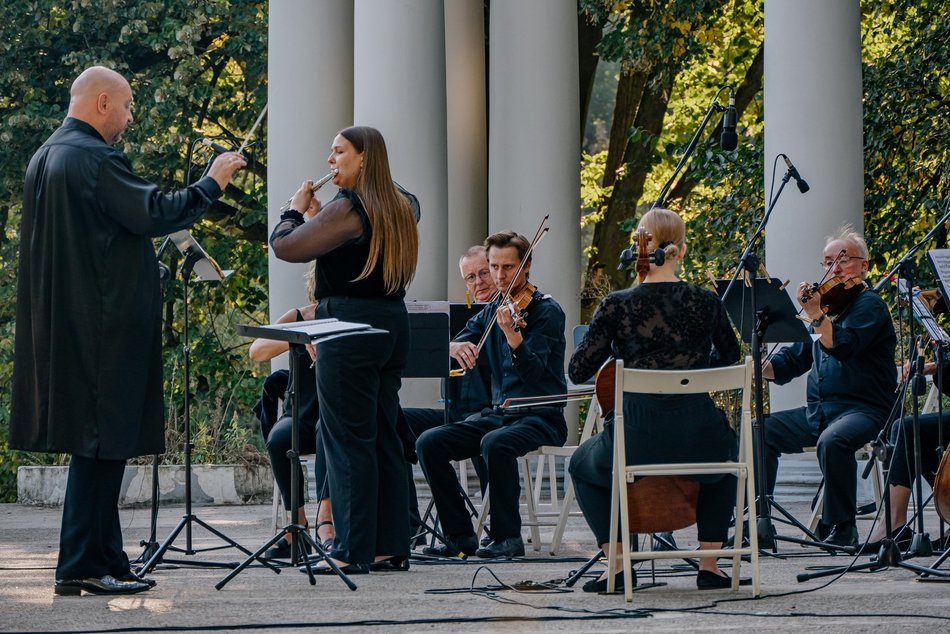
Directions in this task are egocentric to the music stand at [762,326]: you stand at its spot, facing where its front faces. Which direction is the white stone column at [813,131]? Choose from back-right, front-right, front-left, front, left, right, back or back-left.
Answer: front-left

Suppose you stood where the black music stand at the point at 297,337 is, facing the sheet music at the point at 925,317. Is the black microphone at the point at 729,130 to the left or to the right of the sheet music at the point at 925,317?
left

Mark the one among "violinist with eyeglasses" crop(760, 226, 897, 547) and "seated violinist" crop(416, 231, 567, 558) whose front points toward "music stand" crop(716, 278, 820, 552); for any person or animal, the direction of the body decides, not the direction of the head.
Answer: the violinist with eyeglasses

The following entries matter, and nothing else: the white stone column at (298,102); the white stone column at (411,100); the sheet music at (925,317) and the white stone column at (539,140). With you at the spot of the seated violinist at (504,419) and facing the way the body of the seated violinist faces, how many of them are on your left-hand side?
1

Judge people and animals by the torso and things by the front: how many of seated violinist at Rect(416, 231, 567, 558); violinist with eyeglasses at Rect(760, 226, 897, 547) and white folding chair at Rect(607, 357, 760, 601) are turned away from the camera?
1

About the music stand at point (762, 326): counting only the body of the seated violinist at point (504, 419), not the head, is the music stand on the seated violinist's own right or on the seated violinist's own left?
on the seated violinist's own left

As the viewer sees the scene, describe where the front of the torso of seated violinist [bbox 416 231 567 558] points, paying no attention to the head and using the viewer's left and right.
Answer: facing the viewer and to the left of the viewer

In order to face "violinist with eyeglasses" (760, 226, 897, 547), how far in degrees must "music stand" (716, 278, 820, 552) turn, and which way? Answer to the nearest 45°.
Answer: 0° — it already faces them

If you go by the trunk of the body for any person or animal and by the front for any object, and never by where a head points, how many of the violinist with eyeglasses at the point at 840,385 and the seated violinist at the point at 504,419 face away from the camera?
0

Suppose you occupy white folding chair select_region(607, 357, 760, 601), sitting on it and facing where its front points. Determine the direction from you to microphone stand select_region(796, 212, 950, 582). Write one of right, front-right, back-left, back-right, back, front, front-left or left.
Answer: front-right

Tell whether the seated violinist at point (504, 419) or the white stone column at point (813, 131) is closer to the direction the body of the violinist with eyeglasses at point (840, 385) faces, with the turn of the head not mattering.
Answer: the seated violinist

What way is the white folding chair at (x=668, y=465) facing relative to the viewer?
away from the camera

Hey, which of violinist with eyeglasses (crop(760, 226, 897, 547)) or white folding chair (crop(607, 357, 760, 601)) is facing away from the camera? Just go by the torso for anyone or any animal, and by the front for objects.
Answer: the white folding chair

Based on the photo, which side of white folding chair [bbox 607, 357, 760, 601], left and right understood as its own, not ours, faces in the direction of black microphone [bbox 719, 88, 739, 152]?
front

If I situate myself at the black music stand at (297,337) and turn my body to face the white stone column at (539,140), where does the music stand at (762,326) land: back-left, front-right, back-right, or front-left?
front-right

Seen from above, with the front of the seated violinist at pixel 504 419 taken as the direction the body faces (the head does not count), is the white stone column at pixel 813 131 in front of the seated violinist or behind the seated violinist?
behind

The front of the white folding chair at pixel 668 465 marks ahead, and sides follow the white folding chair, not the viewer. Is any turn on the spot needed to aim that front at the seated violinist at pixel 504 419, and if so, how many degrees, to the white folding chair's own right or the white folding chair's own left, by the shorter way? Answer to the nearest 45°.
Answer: approximately 45° to the white folding chair's own left

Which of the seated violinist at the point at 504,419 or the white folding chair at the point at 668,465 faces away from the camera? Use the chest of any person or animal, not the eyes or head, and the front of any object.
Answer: the white folding chair
